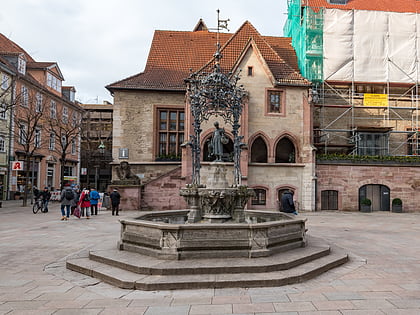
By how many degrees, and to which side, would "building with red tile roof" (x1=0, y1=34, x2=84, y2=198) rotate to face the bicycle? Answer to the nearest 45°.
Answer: approximately 45° to its right

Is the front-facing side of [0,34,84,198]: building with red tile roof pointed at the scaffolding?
yes

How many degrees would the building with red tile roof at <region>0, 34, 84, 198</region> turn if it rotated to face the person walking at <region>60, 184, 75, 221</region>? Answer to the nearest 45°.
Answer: approximately 45° to its right

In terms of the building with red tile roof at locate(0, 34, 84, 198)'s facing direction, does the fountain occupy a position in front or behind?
in front

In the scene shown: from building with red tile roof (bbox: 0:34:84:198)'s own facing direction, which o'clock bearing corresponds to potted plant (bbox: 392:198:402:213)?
The potted plant is roughly at 12 o'clock from the building with red tile roof.

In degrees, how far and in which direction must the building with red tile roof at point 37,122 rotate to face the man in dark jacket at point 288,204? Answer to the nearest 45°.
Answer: approximately 45° to its right

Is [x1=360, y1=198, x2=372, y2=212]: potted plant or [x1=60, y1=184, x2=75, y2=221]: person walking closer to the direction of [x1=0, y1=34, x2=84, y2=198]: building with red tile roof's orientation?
the potted plant

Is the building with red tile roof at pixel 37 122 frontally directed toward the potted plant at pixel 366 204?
yes

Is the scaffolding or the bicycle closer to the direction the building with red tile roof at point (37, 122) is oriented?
the scaffolding

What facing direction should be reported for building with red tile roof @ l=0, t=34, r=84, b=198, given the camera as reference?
facing the viewer and to the right of the viewer
